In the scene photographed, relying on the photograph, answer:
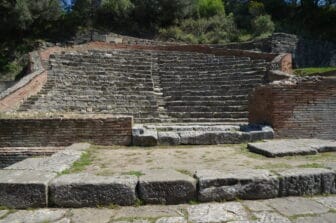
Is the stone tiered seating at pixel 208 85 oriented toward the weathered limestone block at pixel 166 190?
yes

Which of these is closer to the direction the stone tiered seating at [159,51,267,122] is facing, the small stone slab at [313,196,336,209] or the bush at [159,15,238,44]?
the small stone slab

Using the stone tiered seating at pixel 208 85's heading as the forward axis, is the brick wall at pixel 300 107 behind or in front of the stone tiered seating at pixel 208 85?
in front

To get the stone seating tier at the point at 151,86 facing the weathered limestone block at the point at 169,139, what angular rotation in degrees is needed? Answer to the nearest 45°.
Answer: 0° — it already faces it

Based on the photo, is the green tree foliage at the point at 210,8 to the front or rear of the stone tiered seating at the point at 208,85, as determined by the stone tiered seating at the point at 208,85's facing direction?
to the rear

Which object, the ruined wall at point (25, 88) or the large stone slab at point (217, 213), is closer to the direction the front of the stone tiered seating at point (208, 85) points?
the large stone slab

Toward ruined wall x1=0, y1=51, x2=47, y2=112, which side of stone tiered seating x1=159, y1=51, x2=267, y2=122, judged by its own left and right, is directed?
right

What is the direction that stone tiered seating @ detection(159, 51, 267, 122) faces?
toward the camera

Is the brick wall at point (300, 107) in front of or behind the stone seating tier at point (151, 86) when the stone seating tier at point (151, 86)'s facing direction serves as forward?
in front

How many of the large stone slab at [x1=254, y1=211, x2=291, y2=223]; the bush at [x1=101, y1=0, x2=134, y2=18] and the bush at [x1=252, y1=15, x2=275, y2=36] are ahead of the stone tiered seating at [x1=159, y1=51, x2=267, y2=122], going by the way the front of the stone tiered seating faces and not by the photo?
1

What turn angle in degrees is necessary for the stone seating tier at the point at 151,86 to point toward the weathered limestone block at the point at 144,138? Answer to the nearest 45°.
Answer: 0° — it already faces it

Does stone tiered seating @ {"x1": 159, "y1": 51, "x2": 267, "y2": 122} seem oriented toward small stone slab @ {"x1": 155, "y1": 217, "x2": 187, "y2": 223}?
yes

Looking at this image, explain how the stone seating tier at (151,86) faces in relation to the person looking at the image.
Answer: facing the viewer

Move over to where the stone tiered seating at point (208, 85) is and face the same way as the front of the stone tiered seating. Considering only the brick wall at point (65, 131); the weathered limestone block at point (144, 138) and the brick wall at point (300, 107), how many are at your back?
0

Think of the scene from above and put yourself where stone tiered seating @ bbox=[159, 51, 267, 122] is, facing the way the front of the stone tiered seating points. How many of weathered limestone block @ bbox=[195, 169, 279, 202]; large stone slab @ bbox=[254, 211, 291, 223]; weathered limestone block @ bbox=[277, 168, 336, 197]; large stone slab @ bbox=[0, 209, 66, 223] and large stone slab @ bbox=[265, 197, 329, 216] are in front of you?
5

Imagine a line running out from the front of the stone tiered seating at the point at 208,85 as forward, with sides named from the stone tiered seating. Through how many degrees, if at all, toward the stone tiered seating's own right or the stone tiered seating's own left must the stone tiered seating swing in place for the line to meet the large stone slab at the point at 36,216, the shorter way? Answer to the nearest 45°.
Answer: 0° — it already faces it

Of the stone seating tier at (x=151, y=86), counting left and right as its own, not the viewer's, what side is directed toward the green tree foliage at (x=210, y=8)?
back

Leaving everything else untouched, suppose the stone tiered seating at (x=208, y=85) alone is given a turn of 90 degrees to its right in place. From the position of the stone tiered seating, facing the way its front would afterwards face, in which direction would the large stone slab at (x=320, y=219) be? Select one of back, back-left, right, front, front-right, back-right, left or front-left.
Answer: left

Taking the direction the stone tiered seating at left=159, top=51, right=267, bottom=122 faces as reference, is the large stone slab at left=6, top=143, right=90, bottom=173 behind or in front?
in front

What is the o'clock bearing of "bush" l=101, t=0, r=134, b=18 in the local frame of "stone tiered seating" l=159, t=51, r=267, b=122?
The bush is roughly at 5 o'clock from the stone tiered seating.
